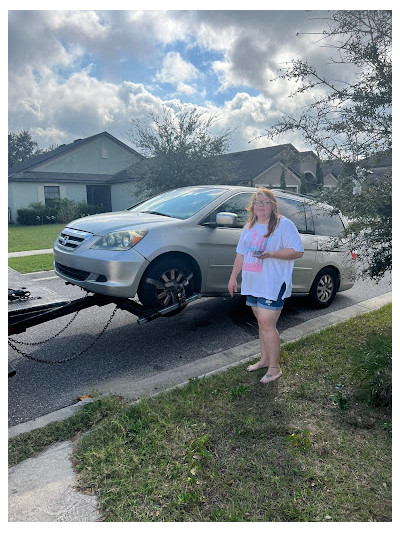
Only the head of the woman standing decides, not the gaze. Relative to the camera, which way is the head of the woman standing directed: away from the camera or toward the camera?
toward the camera

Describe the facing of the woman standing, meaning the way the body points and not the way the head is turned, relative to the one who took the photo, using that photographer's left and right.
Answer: facing the viewer and to the left of the viewer

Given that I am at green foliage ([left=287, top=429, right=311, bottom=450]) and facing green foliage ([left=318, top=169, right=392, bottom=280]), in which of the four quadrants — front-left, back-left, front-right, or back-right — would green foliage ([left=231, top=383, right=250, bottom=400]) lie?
front-left

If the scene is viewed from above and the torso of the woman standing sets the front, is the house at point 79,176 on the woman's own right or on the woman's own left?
on the woman's own right

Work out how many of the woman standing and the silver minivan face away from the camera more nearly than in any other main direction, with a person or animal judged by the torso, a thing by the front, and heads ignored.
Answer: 0

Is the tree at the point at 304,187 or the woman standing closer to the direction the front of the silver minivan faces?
the woman standing

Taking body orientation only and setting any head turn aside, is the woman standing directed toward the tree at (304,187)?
no

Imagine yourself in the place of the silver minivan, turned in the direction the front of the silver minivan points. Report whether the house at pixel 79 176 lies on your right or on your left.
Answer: on your right

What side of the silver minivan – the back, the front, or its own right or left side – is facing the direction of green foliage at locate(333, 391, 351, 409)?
left
